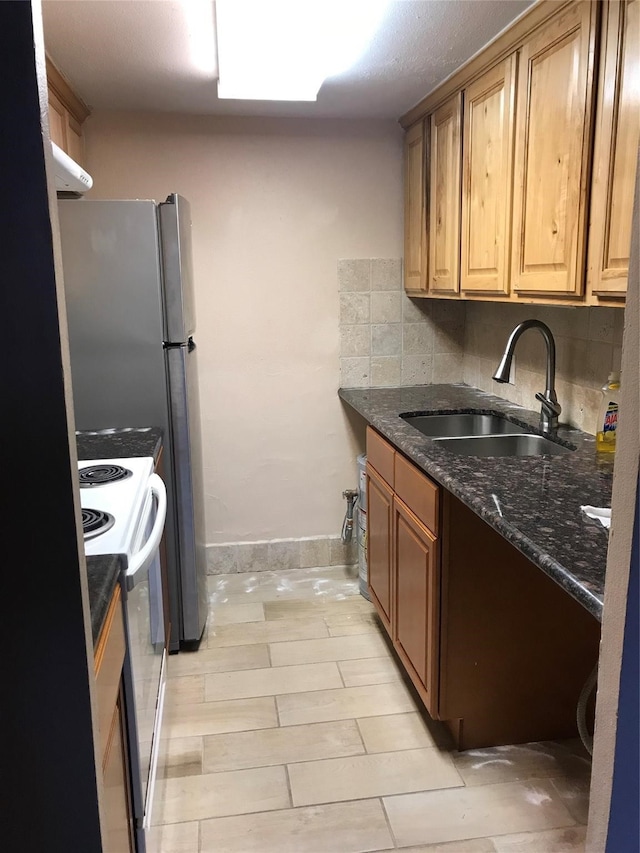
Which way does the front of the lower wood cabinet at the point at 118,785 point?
to the viewer's right

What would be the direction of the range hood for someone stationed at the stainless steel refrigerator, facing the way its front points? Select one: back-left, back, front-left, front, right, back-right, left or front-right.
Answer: right

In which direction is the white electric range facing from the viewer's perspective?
to the viewer's right

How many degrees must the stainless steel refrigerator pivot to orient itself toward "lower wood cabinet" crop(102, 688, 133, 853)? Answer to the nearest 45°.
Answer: approximately 90° to its right

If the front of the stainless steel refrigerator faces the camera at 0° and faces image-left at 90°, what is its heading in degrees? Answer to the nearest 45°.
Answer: approximately 270°

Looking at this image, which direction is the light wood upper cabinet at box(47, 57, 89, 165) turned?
to the viewer's right
